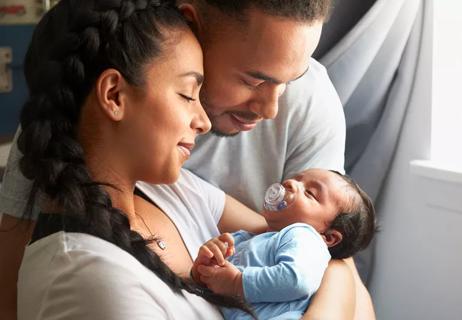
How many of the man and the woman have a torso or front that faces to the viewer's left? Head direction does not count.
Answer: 0

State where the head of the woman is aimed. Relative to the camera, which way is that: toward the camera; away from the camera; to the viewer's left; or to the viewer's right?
to the viewer's right

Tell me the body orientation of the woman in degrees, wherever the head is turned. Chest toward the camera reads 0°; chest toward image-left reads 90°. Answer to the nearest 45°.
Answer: approximately 270°

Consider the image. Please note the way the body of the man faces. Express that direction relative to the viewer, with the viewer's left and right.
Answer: facing the viewer and to the right of the viewer

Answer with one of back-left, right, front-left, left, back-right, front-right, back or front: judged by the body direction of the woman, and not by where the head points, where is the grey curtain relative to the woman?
front-left

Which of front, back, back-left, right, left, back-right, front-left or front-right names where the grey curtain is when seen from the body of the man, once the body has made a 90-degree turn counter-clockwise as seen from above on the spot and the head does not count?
front
